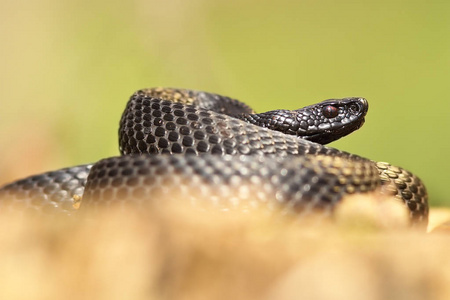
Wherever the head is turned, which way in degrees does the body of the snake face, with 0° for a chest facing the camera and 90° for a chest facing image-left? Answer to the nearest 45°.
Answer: approximately 270°
